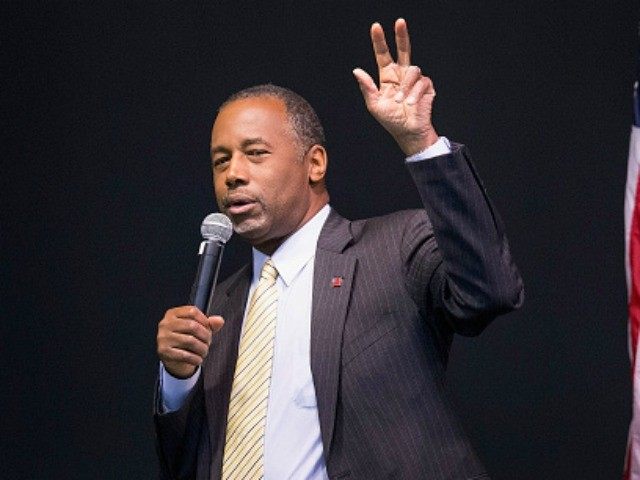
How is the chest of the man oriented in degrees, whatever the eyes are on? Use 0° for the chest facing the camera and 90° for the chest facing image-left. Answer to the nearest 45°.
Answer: approximately 45°

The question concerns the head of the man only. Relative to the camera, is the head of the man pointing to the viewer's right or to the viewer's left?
to the viewer's left

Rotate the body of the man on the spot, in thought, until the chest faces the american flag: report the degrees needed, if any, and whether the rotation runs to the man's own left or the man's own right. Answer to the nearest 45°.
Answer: approximately 135° to the man's own left
